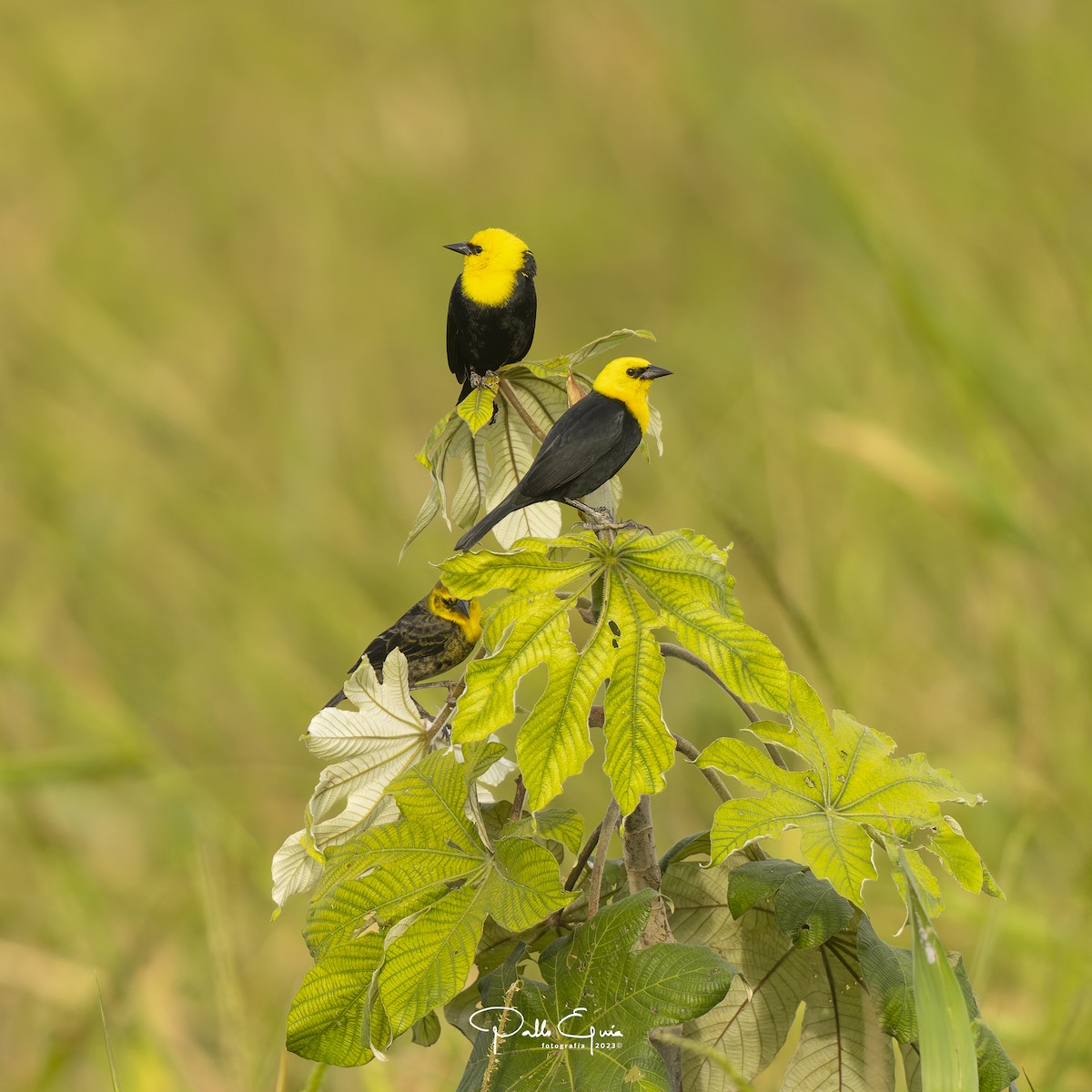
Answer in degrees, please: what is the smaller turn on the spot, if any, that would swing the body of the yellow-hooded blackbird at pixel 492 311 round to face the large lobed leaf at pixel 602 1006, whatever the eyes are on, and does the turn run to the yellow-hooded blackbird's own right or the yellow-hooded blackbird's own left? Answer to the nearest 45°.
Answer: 0° — it already faces it

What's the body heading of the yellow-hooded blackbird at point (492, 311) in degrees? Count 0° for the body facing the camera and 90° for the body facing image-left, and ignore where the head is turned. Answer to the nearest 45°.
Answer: approximately 0°

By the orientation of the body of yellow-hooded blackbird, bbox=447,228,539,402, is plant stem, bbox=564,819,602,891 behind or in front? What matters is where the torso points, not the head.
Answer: in front

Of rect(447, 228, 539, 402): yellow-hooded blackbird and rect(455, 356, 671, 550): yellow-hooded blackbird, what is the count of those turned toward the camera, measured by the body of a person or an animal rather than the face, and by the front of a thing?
1

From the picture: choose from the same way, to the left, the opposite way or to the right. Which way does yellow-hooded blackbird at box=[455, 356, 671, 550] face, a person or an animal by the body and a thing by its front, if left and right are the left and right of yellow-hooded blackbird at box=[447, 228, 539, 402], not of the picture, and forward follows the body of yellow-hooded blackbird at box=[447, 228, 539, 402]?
to the left

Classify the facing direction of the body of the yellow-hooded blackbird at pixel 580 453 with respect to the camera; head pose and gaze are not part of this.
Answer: to the viewer's right

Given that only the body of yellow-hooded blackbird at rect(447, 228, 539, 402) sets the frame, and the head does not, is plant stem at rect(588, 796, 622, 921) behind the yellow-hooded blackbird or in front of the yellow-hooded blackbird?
in front
